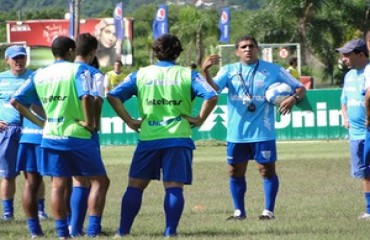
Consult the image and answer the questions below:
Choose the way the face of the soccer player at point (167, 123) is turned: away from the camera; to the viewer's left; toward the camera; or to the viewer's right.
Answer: away from the camera

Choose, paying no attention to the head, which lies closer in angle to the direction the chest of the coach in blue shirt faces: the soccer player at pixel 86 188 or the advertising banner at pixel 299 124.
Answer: the soccer player

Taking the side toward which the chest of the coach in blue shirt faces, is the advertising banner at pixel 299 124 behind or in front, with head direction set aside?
behind

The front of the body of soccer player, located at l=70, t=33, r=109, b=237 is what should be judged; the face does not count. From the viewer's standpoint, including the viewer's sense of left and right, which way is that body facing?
facing away from the viewer and to the right of the viewer

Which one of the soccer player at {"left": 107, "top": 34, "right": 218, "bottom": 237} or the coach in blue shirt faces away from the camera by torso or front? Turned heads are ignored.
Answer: the soccer player

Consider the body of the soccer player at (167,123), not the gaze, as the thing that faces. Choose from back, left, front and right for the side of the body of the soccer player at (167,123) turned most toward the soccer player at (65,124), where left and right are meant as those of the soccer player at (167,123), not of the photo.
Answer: left

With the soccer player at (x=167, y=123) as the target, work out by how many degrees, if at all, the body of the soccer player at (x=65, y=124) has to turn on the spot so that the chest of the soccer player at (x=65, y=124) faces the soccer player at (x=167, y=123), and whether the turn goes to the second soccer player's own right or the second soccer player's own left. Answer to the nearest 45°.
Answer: approximately 45° to the second soccer player's own right

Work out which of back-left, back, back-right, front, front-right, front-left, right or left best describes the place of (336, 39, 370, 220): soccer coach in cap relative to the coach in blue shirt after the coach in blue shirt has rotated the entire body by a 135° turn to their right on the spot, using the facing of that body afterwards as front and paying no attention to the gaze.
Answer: back-right

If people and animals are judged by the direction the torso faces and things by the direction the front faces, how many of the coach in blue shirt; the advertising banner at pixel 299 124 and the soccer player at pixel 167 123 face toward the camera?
2

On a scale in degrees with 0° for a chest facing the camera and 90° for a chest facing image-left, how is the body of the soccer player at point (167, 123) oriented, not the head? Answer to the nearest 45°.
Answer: approximately 180°
